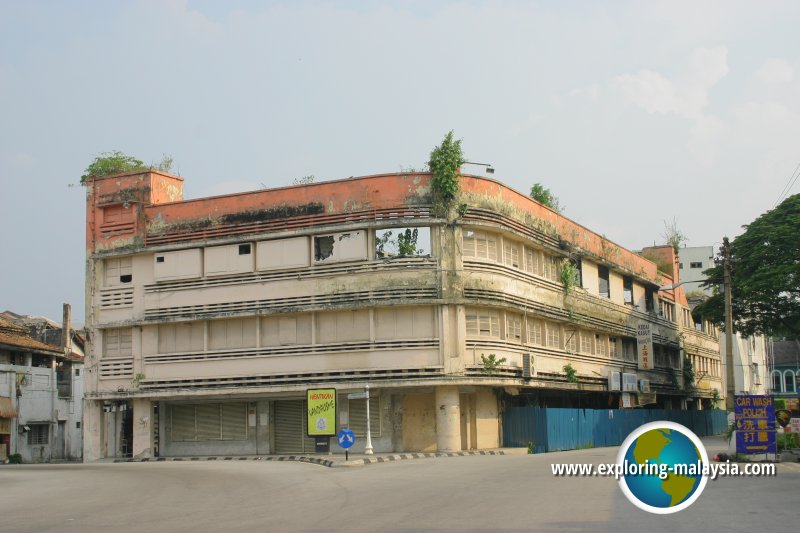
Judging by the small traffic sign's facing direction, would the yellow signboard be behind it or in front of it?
behind

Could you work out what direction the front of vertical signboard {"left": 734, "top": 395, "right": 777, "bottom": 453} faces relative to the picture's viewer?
facing the viewer

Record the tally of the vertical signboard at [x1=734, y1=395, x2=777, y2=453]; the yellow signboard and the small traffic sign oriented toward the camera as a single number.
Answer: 3

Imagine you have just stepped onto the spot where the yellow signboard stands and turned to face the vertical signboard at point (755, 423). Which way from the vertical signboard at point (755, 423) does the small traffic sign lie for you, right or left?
right

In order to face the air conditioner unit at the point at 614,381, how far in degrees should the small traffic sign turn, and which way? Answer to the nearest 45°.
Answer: approximately 135° to its left

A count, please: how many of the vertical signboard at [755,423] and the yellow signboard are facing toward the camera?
2

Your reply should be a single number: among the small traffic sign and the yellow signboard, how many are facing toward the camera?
2

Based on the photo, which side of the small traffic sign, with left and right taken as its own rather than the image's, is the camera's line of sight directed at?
front

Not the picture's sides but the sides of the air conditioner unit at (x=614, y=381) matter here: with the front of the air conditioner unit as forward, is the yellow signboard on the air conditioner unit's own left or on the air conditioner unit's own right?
on the air conditioner unit's own right

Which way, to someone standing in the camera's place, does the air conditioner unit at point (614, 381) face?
facing the viewer and to the right of the viewer
